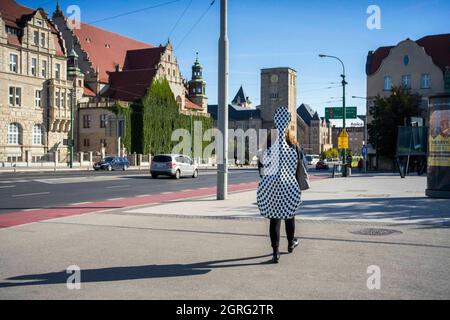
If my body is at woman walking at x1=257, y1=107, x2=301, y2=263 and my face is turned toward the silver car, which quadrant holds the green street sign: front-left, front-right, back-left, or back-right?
front-right

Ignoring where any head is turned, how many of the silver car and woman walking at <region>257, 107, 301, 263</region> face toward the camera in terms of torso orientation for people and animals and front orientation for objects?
0

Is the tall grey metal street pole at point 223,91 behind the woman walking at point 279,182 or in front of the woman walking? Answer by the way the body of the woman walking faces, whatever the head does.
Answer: in front

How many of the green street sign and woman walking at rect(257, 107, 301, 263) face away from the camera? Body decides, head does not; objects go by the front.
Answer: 1

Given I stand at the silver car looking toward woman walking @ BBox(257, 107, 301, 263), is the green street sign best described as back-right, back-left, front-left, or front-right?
back-left

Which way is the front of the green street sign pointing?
toward the camera

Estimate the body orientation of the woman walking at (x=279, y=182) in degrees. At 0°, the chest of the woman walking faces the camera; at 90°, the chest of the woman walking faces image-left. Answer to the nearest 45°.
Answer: approximately 180°

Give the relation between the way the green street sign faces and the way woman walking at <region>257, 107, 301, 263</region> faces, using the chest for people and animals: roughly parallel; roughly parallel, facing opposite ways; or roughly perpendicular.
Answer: roughly parallel, facing opposite ways

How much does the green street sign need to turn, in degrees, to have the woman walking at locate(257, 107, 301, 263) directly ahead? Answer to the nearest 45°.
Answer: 0° — it already faces them

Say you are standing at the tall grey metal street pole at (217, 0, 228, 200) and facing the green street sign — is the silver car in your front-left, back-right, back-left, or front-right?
front-left

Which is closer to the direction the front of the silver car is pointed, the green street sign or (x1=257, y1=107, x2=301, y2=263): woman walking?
the green street sign

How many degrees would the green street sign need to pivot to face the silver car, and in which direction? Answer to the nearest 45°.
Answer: approximately 45° to its right

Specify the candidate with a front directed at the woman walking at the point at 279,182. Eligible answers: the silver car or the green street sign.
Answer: the green street sign

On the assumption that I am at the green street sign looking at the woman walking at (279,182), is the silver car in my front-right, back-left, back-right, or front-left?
front-right

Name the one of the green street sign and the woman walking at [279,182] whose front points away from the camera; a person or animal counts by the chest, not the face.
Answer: the woman walking

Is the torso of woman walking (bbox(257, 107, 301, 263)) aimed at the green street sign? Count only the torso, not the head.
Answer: yes

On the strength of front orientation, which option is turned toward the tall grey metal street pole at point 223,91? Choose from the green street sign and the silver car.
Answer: the green street sign

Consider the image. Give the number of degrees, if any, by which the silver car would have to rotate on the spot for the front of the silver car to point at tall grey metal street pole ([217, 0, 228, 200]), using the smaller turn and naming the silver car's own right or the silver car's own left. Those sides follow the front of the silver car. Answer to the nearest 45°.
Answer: approximately 135° to the silver car's own right

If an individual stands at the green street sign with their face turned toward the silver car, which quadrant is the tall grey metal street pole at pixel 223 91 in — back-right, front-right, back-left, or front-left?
front-left
